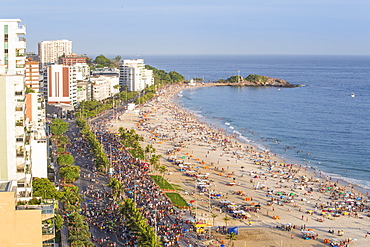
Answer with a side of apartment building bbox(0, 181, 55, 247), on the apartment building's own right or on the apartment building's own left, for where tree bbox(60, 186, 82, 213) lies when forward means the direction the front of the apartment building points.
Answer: on the apartment building's own left

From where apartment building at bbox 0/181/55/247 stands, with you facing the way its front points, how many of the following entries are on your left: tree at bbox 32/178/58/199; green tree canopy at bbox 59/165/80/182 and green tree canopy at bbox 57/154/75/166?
3

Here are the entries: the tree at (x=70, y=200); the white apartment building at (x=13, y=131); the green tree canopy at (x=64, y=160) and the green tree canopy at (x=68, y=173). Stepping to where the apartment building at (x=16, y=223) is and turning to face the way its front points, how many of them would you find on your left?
4

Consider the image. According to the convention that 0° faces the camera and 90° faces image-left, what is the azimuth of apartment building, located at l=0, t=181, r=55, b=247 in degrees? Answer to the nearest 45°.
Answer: approximately 270°

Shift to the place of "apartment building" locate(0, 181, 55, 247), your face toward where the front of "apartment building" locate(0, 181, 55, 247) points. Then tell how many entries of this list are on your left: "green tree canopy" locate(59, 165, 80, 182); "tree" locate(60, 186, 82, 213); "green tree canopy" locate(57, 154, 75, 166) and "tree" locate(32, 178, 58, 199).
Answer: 4

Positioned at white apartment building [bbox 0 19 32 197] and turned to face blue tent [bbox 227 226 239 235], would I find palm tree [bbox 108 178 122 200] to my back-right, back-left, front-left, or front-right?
front-left

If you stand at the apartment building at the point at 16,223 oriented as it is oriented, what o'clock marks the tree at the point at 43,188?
The tree is roughly at 9 o'clock from the apartment building.

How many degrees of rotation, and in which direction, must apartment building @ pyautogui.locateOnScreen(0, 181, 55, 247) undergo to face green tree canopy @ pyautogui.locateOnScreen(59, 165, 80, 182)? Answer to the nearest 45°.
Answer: approximately 90° to its left

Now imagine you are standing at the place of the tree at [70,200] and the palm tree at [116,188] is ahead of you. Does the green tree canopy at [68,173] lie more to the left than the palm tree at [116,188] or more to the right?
left

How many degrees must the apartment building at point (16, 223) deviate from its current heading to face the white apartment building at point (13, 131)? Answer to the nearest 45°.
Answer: approximately 90° to its left

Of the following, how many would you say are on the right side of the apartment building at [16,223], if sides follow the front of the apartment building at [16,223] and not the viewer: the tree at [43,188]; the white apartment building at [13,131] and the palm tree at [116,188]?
0

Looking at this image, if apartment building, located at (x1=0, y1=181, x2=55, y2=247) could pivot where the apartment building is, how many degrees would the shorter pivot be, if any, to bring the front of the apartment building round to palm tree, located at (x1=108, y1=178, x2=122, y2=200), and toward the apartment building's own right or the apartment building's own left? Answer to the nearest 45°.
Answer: approximately 90° to the apartment building's own left

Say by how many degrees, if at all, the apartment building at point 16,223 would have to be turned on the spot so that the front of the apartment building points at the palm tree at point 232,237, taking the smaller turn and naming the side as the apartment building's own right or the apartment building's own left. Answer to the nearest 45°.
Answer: approximately 45° to the apartment building's own left

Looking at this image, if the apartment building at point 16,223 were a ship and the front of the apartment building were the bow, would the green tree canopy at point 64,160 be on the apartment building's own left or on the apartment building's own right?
on the apartment building's own left

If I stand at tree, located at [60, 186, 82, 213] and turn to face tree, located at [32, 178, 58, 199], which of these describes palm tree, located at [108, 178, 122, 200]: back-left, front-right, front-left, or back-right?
back-right

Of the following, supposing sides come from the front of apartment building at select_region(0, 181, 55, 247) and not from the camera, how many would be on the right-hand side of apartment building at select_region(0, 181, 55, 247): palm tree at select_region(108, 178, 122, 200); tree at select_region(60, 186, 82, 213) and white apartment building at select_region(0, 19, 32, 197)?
0

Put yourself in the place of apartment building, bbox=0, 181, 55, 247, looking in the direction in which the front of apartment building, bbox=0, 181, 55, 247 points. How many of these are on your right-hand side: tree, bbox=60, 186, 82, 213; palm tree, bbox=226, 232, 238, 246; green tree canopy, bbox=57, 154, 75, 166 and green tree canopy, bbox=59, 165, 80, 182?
0
